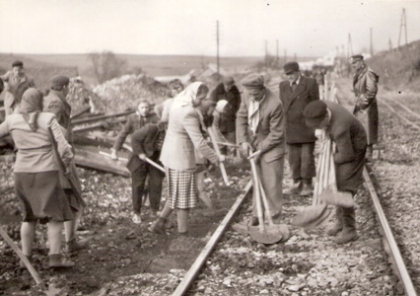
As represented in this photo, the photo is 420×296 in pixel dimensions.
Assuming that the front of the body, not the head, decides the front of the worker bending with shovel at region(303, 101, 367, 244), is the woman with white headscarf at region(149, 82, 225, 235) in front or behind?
in front

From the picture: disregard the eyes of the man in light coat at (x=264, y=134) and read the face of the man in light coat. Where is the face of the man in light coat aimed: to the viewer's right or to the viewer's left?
to the viewer's left

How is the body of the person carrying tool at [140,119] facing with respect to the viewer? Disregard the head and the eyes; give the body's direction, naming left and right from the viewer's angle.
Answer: facing the viewer

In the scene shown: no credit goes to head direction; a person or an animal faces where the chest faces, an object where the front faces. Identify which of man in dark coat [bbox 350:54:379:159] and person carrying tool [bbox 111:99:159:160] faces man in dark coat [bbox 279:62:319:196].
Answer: man in dark coat [bbox 350:54:379:159]

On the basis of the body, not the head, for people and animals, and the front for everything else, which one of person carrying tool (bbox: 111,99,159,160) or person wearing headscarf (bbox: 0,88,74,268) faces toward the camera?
person carrying tool (bbox: 111,99,159,160)

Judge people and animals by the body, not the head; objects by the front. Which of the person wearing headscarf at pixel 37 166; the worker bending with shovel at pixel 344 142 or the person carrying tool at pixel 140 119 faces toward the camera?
the person carrying tool at pixel 140 119

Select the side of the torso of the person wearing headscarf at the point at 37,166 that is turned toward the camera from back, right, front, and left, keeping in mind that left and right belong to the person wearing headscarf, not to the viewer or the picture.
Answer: back

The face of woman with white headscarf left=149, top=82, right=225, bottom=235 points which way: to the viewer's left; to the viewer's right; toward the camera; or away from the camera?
to the viewer's right

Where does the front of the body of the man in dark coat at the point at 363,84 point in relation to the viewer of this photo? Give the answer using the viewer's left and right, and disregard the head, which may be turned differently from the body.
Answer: facing the viewer and to the left of the viewer

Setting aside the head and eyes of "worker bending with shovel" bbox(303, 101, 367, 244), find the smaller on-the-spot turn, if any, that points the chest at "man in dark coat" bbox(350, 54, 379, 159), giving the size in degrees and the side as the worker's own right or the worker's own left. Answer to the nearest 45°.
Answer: approximately 90° to the worker's own right

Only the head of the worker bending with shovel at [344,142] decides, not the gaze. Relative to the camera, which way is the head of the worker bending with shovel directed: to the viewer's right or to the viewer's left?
to the viewer's left

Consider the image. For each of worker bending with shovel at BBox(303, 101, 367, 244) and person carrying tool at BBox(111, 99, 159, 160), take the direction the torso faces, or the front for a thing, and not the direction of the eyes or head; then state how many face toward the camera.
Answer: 1

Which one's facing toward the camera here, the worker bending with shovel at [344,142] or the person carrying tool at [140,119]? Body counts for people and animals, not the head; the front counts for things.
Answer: the person carrying tool

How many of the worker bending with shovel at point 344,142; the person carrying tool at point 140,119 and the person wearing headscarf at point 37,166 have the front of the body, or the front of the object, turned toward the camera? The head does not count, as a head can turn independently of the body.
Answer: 1
